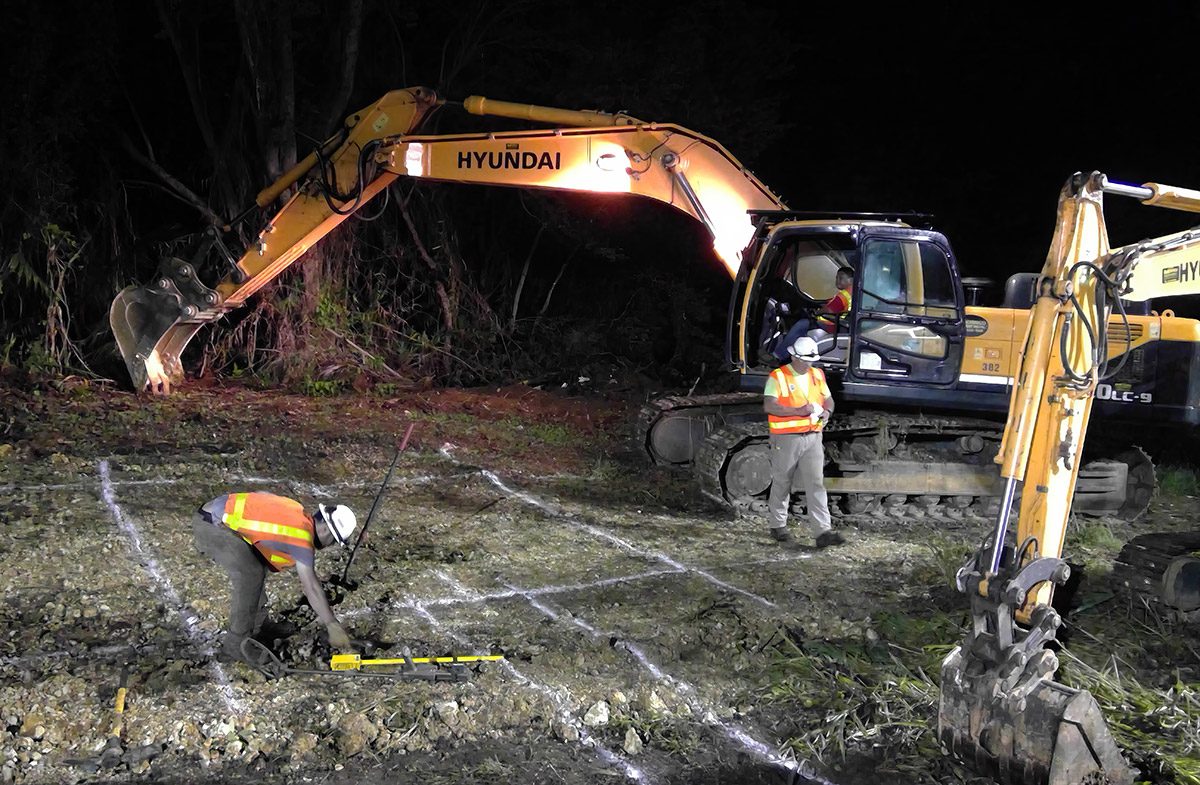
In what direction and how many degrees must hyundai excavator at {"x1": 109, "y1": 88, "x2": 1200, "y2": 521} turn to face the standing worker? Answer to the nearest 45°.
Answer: approximately 45° to its left

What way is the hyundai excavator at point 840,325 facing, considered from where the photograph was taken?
facing to the left of the viewer

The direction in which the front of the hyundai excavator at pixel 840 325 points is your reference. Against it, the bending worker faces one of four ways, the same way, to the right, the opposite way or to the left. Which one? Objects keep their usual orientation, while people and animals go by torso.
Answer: the opposite way

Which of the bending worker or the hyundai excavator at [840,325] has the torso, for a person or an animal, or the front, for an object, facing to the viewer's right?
the bending worker

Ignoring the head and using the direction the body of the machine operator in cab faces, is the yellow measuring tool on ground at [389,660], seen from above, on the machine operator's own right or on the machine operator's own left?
on the machine operator's own left

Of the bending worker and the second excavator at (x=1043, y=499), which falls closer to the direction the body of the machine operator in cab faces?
the bending worker

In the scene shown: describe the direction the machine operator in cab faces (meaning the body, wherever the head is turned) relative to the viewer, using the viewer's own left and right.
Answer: facing to the left of the viewer

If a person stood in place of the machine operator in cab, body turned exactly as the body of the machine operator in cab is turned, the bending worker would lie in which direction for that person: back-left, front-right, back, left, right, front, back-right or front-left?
front-left

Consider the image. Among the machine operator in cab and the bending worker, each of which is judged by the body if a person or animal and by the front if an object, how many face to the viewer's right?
1

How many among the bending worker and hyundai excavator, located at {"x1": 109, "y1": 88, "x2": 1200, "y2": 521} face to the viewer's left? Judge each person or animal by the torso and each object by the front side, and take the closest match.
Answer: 1

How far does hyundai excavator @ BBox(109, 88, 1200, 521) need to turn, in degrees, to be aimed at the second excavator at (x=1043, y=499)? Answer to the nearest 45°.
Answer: approximately 90° to its left

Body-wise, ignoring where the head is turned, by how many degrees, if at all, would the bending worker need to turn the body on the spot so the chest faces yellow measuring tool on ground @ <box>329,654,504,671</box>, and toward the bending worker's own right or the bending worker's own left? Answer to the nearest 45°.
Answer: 0° — they already face it

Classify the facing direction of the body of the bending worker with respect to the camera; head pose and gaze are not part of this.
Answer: to the viewer's right

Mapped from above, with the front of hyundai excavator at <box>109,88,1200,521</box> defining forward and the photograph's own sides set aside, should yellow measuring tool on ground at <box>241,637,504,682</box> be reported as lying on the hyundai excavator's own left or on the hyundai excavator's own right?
on the hyundai excavator's own left
